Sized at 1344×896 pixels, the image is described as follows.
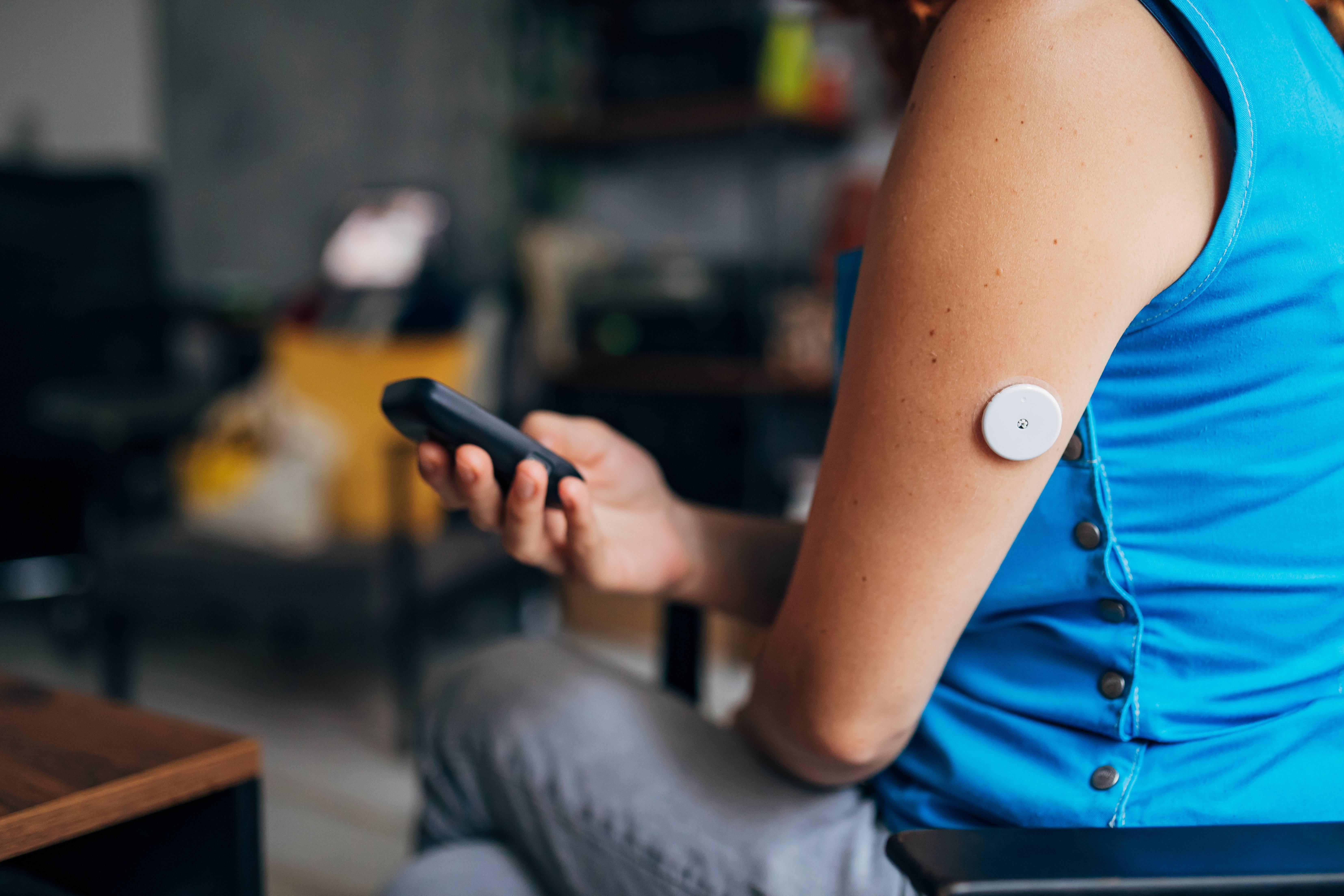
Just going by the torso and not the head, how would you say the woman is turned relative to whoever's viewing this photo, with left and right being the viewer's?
facing away from the viewer and to the left of the viewer
